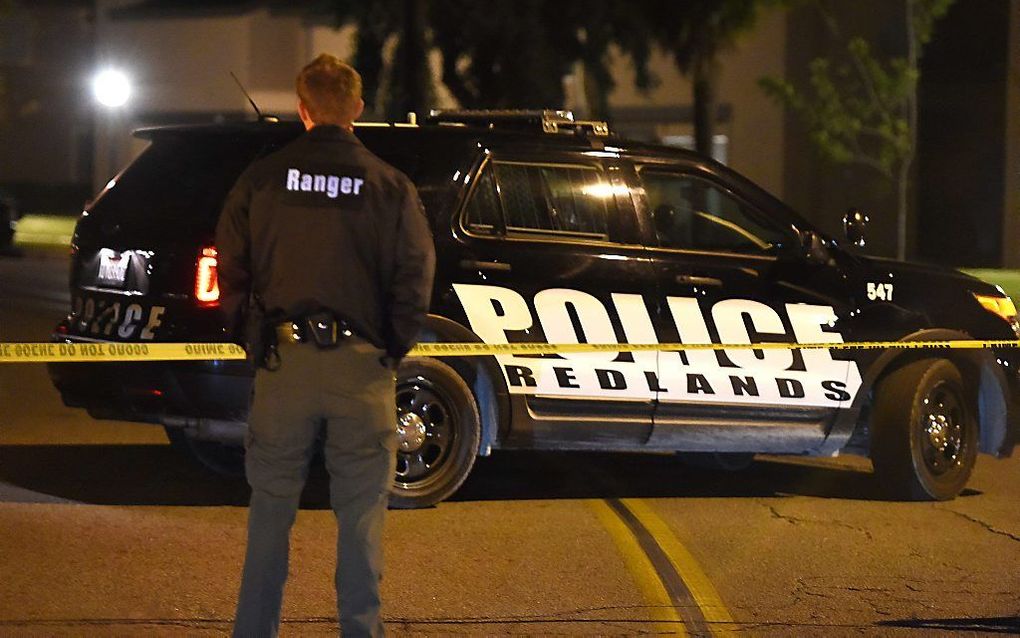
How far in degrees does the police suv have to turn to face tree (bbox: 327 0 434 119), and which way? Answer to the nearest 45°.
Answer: approximately 45° to its left

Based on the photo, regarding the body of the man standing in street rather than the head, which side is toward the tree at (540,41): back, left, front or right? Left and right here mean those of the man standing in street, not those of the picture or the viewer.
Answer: front

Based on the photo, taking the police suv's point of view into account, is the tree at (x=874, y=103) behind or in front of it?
in front

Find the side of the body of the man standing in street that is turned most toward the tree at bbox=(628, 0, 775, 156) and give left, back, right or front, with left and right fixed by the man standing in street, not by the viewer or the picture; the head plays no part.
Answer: front

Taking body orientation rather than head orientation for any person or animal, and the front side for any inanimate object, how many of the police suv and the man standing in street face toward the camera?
0

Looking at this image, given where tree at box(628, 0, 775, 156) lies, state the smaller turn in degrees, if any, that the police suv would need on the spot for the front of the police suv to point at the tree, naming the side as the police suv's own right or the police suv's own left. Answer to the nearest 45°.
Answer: approximately 45° to the police suv's own left

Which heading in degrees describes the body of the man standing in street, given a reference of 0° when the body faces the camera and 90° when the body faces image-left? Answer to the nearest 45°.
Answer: approximately 180°

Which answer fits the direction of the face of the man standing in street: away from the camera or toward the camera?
away from the camera

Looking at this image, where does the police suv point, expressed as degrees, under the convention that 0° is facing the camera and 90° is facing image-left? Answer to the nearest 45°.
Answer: approximately 225°

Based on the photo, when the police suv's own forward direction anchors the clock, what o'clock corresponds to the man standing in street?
The man standing in street is roughly at 5 o'clock from the police suv.
